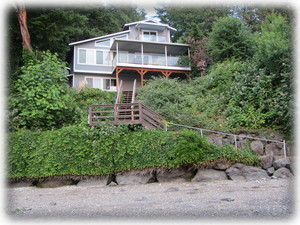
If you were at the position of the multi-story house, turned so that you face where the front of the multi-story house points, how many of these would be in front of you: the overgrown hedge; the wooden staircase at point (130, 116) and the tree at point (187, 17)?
2

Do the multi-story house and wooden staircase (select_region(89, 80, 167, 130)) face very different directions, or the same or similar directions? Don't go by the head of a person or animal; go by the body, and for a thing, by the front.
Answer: same or similar directions

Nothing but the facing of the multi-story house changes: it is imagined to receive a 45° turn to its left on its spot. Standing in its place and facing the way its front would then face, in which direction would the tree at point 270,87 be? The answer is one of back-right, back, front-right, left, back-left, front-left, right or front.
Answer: front

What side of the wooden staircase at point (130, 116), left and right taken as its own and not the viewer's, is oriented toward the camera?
front

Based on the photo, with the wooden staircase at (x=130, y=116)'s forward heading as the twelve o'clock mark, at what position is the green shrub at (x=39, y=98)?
The green shrub is roughly at 4 o'clock from the wooden staircase.

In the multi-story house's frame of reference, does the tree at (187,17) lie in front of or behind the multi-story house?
behind

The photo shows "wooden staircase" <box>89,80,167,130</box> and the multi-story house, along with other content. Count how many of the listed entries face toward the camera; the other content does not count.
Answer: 2

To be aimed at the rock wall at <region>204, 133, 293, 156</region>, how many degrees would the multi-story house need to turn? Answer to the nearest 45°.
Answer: approximately 45° to its left

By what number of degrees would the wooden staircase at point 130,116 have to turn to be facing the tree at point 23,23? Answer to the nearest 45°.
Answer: approximately 135° to its right

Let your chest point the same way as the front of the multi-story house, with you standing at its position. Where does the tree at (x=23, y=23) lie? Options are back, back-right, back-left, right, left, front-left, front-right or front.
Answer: front-right

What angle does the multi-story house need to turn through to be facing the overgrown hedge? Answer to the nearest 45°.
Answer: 0° — it already faces it

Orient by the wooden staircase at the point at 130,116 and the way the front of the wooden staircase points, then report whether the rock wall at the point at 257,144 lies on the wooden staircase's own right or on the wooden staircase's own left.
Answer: on the wooden staircase's own left

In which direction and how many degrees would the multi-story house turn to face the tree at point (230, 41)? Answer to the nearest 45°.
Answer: approximately 45° to its left

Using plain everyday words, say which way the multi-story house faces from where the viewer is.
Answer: facing the viewer
